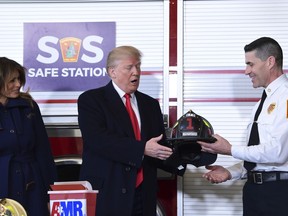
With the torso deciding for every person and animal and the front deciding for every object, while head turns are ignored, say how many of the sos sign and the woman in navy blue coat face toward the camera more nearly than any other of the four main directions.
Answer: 2

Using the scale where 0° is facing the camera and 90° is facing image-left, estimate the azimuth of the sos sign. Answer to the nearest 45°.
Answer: approximately 0°

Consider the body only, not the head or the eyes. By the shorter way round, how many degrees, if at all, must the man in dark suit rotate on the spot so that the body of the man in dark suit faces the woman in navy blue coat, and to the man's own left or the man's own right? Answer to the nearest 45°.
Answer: approximately 135° to the man's own right

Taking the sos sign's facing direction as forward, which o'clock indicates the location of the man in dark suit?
The man in dark suit is roughly at 11 o'clock from the sos sign.

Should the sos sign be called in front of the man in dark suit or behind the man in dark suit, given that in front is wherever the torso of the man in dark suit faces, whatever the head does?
behind

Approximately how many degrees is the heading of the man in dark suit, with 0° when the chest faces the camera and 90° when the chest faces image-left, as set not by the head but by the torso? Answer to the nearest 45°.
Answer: approximately 315°
